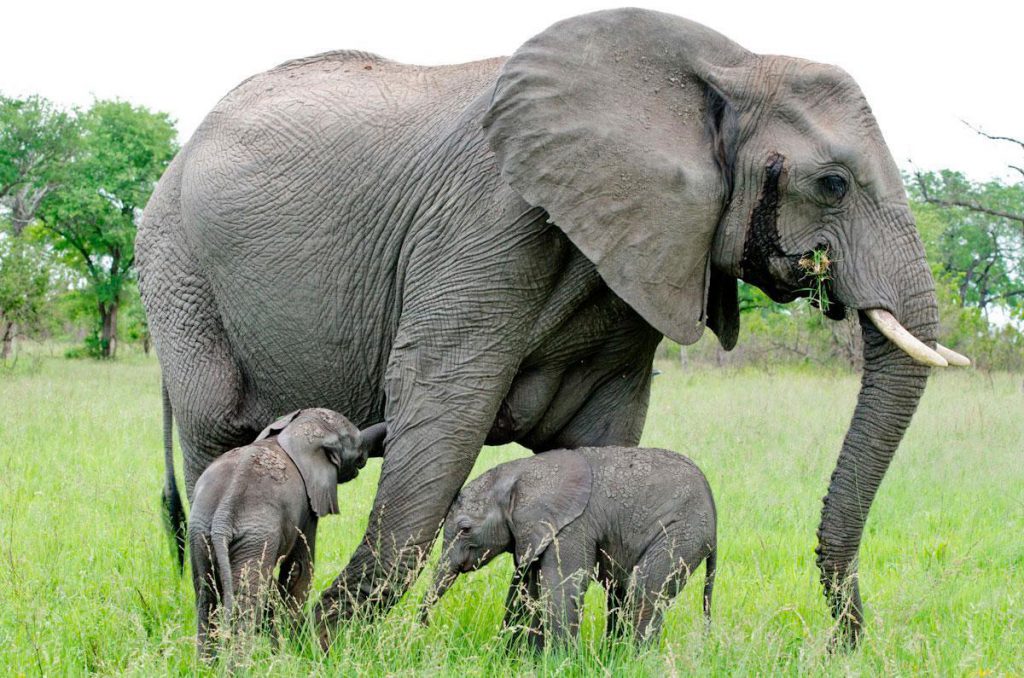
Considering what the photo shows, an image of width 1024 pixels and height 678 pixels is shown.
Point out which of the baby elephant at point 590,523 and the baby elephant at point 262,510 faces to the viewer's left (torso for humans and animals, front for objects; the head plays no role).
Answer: the baby elephant at point 590,523

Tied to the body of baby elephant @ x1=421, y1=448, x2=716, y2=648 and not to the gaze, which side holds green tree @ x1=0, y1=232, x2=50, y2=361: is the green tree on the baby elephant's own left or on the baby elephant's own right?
on the baby elephant's own right

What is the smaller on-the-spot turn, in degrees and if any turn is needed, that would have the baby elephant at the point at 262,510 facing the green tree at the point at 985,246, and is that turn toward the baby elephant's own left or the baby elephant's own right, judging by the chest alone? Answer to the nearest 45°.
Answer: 0° — it already faces it

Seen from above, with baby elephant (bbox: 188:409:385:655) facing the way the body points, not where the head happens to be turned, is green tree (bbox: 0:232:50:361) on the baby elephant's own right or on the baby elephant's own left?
on the baby elephant's own left

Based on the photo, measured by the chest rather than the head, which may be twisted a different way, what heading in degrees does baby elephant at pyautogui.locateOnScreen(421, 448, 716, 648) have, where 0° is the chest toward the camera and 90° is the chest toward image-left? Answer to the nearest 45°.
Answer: approximately 90°

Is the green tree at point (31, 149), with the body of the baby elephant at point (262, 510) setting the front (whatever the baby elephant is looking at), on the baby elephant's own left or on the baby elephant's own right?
on the baby elephant's own left

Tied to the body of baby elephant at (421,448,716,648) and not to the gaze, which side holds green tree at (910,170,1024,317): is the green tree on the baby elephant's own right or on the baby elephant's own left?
on the baby elephant's own right

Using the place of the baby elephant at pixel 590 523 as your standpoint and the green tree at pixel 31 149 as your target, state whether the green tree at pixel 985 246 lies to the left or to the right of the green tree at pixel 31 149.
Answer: right

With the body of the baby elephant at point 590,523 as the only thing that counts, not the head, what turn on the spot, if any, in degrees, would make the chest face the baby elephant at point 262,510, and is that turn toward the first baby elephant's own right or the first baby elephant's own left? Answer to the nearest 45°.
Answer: approximately 45° to the first baby elephant's own left

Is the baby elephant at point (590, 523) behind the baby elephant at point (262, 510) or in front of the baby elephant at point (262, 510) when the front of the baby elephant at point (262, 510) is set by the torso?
in front
